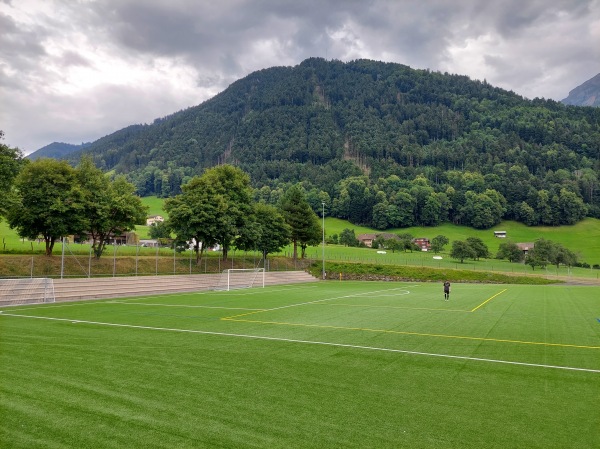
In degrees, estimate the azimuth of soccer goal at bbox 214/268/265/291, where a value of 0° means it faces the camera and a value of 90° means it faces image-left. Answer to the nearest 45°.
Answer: approximately 315°

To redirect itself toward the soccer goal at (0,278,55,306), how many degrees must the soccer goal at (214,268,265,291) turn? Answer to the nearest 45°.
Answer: approximately 90° to its right
